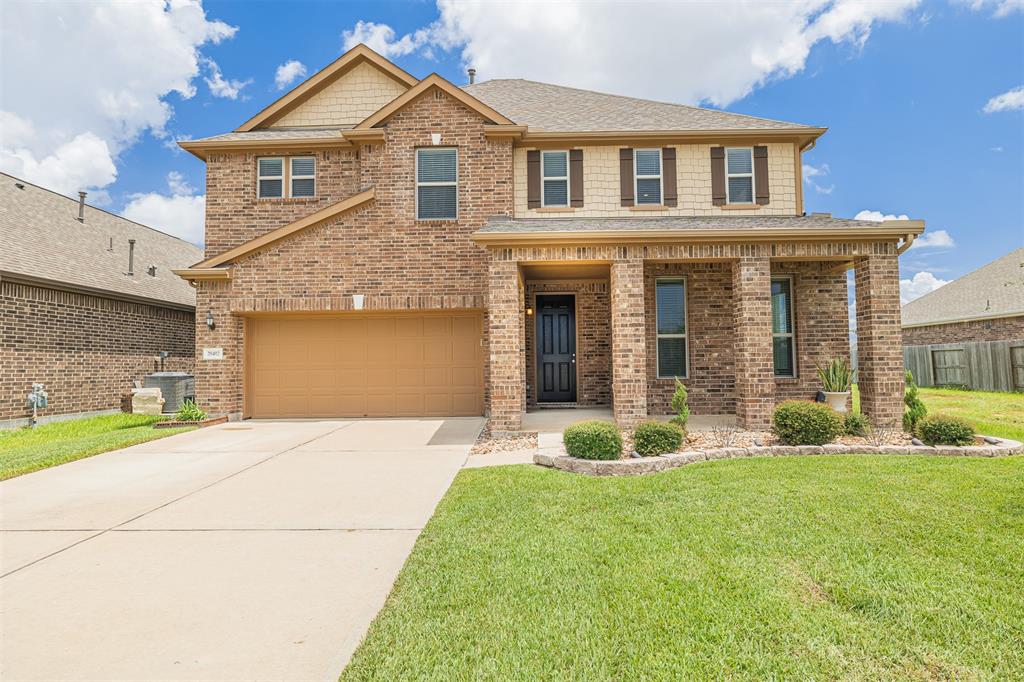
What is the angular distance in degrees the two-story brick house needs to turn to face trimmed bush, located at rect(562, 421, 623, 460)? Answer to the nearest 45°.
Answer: approximately 45° to its left

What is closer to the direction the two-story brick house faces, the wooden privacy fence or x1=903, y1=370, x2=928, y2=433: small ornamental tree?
the small ornamental tree

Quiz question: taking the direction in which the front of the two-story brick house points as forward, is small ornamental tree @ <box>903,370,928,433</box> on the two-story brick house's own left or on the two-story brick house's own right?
on the two-story brick house's own left

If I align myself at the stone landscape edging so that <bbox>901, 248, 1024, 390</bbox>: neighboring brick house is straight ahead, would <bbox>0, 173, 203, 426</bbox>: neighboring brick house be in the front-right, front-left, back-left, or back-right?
back-left

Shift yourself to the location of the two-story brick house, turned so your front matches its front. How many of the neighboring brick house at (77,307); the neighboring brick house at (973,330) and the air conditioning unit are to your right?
2

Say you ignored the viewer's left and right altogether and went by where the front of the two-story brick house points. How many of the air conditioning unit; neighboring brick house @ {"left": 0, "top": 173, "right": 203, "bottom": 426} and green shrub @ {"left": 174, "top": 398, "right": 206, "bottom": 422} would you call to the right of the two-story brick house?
3

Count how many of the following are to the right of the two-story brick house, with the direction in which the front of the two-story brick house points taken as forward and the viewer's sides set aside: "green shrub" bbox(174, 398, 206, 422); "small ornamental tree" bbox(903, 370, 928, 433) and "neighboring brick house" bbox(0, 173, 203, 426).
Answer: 2

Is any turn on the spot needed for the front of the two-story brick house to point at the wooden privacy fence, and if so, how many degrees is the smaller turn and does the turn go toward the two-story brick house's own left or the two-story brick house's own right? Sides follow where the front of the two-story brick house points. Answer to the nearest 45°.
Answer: approximately 135° to the two-story brick house's own left

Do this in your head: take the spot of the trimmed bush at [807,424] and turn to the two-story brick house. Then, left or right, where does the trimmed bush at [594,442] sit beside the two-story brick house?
left

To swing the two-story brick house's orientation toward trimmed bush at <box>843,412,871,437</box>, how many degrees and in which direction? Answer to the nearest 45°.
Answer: approximately 45° to its left

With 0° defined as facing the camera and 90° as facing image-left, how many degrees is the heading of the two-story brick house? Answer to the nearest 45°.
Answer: approximately 0°

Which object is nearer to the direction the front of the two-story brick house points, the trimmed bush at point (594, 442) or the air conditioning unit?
the trimmed bush

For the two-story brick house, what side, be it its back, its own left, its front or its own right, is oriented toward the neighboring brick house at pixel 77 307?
right

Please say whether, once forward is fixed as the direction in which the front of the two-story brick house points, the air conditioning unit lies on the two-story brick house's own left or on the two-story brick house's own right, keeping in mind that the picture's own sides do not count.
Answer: on the two-story brick house's own right

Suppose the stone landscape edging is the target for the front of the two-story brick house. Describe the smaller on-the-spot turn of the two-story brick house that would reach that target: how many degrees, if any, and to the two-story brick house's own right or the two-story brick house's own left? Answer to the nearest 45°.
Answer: approximately 45° to the two-story brick house's own left
